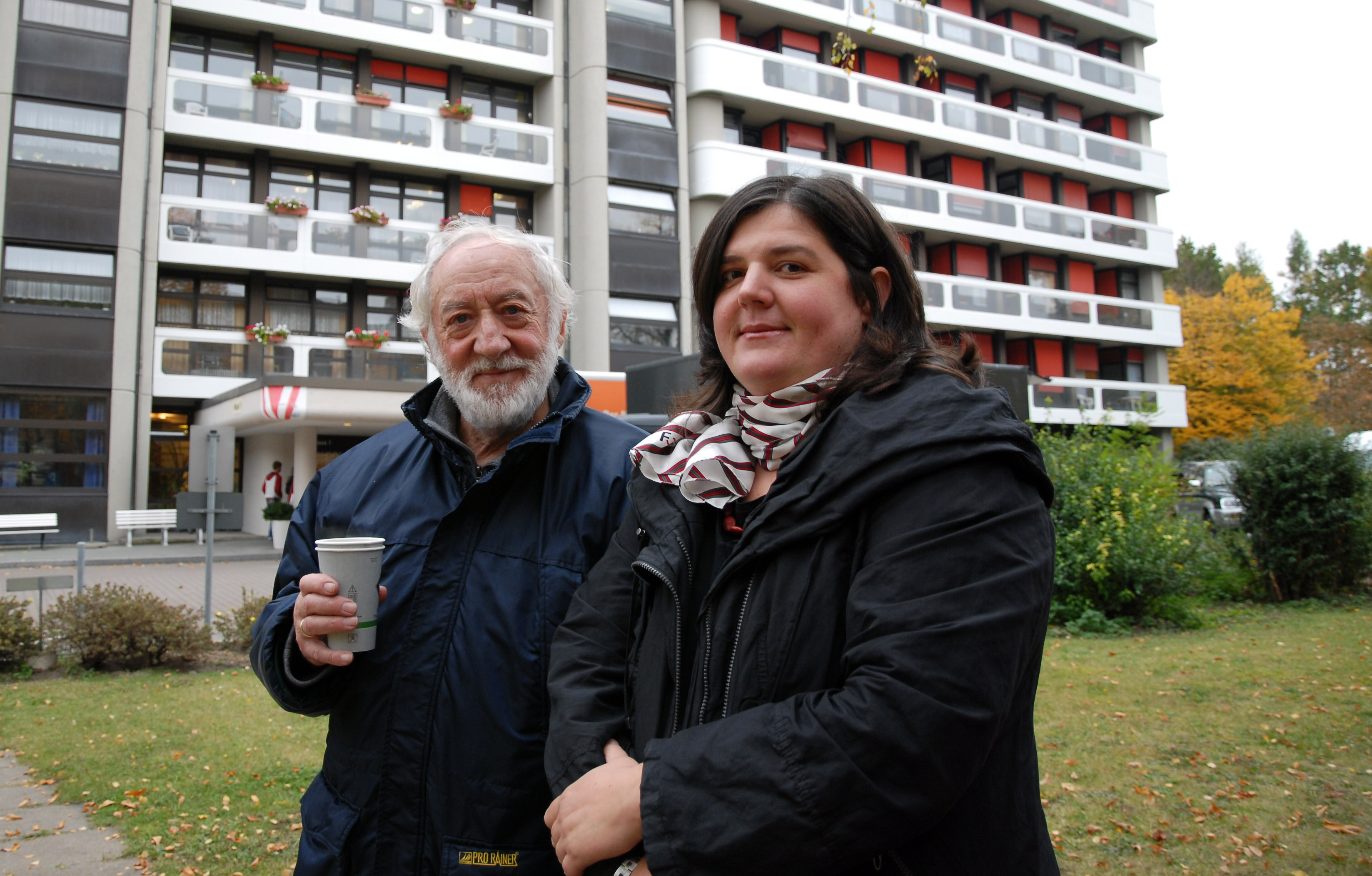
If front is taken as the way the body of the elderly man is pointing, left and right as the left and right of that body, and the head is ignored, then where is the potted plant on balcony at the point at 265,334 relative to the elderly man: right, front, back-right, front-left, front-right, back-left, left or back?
back

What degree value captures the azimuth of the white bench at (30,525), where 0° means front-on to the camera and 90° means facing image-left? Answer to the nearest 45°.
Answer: approximately 0°

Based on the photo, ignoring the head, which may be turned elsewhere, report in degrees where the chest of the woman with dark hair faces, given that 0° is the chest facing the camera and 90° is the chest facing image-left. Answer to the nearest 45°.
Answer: approximately 45°

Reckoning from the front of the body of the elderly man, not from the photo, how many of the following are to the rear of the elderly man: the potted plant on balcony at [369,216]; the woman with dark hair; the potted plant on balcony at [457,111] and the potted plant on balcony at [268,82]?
3

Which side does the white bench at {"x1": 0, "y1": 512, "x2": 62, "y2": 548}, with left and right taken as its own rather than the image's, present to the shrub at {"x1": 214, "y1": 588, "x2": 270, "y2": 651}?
front

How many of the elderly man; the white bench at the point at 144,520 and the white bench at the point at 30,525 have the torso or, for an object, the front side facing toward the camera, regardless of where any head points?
3

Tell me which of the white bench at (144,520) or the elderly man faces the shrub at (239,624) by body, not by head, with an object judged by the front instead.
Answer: the white bench

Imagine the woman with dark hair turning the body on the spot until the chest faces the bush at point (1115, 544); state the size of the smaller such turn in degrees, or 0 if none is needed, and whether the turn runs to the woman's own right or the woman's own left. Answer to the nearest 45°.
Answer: approximately 135° to the woman's own right

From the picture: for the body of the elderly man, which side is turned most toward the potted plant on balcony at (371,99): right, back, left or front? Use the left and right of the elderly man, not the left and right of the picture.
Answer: back
